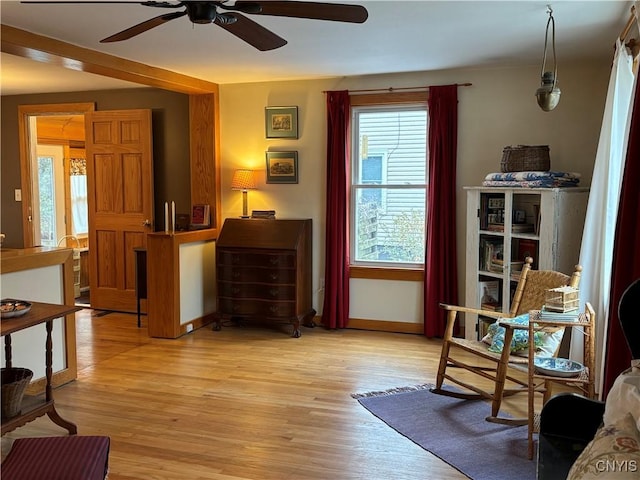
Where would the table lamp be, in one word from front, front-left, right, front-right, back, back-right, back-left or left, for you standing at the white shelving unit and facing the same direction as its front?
front-right

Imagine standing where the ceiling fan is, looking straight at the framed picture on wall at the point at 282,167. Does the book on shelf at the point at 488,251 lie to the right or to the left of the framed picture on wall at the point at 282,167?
right

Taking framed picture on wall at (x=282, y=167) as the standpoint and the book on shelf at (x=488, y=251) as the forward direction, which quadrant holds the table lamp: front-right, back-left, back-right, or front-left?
back-right

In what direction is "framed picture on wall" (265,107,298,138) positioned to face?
toward the camera

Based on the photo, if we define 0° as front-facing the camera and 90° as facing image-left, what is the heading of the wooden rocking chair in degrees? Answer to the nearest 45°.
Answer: approximately 45°

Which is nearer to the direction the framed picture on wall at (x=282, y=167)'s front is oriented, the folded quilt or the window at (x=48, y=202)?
the folded quilt

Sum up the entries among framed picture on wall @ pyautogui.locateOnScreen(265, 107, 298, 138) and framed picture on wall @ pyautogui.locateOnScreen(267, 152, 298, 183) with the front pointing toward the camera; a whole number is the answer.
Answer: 2

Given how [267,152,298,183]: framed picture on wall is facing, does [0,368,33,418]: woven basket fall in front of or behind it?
in front

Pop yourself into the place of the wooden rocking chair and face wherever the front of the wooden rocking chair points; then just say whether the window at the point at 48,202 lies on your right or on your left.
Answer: on your right

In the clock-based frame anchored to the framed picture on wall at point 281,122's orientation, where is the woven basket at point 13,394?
The woven basket is roughly at 1 o'clock from the framed picture on wall.

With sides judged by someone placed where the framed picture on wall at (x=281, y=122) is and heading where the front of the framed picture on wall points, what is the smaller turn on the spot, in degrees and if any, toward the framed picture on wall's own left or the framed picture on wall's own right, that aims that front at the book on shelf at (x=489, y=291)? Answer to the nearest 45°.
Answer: approximately 45° to the framed picture on wall's own left

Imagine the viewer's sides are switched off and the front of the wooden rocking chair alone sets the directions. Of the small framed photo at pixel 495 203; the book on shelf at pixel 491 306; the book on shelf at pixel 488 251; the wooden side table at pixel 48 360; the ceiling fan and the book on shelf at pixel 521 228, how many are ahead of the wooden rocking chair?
2

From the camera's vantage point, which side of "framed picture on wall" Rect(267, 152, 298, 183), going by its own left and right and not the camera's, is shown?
front

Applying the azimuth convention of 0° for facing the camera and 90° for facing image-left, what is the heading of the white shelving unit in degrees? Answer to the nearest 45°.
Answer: approximately 45°
